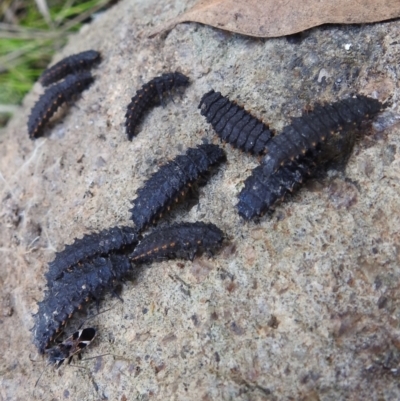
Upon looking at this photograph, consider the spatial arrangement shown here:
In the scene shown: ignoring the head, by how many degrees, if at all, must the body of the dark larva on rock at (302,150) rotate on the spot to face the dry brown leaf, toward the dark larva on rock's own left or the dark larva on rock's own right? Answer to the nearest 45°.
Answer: approximately 45° to the dark larva on rock's own left

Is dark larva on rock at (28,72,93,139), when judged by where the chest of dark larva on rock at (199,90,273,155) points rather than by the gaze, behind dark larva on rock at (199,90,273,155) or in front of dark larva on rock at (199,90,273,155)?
in front

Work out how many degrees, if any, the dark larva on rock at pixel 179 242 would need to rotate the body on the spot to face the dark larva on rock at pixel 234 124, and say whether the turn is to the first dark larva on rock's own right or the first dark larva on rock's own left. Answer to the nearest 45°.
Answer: approximately 45° to the first dark larva on rock's own left

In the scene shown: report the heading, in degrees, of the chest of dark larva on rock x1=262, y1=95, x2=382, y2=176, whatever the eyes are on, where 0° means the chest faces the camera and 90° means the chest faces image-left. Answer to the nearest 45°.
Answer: approximately 225°

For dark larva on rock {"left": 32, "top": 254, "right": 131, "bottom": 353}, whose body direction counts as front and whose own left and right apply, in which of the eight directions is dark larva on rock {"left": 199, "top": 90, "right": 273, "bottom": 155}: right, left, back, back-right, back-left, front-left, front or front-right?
front-right

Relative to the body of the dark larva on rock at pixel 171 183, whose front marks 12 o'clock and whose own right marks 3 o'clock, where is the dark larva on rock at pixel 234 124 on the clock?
the dark larva on rock at pixel 234 124 is roughly at 1 o'clock from the dark larva on rock at pixel 171 183.

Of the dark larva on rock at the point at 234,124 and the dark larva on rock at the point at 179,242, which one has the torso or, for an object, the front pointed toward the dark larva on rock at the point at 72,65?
the dark larva on rock at the point at 234,124

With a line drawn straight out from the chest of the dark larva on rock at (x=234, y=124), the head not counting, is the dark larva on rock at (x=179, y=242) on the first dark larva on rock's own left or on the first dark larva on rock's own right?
on the first dark larva on rock's own left

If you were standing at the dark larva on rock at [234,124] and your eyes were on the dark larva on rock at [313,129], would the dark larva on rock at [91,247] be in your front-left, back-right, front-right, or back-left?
back-right
